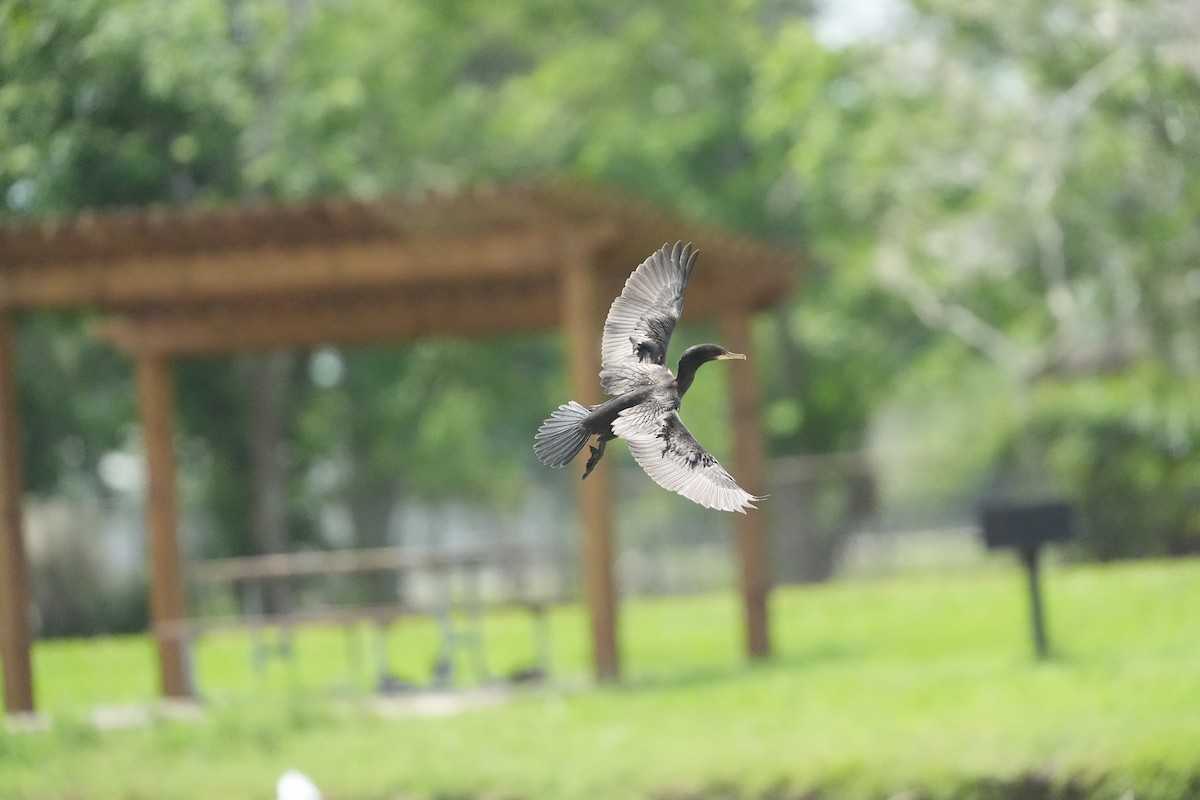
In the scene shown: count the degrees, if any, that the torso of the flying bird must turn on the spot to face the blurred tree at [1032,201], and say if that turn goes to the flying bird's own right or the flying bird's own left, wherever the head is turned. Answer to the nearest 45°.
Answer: approximately 90° to the flying bird's own left

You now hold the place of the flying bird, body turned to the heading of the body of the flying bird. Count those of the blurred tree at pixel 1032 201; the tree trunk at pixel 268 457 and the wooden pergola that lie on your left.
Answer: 3

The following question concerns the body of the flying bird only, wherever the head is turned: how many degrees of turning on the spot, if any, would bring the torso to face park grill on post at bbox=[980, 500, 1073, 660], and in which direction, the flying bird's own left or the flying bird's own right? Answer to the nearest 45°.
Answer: approximately 90° to the flying bird's own left

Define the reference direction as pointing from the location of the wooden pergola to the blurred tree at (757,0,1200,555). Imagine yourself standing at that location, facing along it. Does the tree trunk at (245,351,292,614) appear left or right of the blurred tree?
left

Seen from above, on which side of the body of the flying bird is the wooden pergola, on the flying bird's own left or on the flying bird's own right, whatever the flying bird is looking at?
on the flying bird's own left

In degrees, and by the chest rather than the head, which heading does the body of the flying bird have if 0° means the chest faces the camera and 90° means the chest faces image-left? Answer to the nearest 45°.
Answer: approximately 270°

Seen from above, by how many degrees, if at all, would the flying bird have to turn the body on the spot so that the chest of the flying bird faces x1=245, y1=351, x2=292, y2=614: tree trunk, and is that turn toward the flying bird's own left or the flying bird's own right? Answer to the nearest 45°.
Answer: approximately 90° to the flying bird's own left
